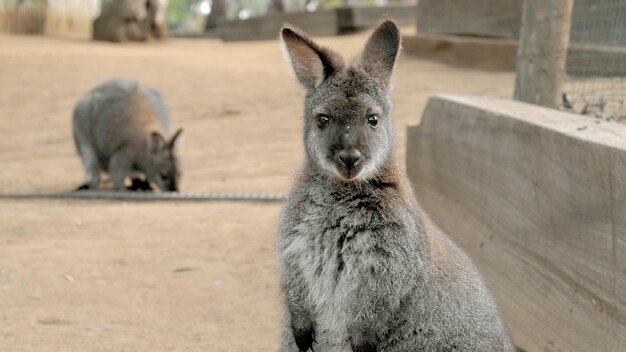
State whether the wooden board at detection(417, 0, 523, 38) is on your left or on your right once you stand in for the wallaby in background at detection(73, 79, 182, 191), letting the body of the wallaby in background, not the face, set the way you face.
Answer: on your left

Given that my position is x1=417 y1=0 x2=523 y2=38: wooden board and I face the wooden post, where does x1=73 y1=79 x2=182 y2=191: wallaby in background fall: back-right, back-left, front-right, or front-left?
front-right

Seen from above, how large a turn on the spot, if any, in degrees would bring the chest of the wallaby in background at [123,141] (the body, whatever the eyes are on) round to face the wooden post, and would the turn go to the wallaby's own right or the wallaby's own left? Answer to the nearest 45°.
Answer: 0° — it already faces it

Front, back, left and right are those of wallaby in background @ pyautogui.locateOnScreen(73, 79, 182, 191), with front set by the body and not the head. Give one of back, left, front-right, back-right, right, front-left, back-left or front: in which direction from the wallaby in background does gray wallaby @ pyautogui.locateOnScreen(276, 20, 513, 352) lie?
front-right

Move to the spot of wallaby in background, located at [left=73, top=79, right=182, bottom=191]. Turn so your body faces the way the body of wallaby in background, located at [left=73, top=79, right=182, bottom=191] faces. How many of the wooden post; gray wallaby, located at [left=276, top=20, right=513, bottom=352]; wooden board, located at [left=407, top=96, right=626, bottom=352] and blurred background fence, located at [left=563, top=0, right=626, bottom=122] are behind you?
0

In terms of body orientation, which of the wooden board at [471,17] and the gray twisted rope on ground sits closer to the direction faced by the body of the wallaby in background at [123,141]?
the gray twisted rope on ground

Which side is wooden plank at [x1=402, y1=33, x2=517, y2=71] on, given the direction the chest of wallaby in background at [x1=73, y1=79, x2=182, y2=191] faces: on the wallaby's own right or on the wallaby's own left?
on the wallaby's own left

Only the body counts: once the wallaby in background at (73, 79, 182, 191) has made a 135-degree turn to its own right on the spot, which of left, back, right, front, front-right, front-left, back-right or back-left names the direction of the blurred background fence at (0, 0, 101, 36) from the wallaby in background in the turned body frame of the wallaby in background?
right

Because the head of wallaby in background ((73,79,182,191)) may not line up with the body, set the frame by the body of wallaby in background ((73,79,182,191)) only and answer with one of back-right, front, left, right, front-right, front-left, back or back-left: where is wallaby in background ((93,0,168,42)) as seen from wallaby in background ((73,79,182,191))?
back-left

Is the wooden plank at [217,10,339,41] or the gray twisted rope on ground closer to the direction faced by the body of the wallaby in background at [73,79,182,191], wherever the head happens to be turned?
the gray twisted rope on ground

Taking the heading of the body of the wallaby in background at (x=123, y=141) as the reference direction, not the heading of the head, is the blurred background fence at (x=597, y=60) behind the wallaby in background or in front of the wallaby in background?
in front

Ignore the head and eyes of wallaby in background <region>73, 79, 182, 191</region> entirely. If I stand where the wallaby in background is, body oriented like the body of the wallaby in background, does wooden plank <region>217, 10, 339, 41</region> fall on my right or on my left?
on my left

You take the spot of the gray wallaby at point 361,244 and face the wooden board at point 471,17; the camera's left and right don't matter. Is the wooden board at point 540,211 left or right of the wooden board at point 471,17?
right
